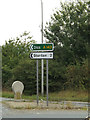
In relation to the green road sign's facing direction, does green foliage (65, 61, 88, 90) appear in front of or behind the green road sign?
behind

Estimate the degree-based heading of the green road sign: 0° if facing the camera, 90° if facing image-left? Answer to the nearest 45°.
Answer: approximately 0°

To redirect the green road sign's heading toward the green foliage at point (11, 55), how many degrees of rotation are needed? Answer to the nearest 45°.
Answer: approximately 180°

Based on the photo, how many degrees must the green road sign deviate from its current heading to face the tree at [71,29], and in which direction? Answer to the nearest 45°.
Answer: approximately 180°
